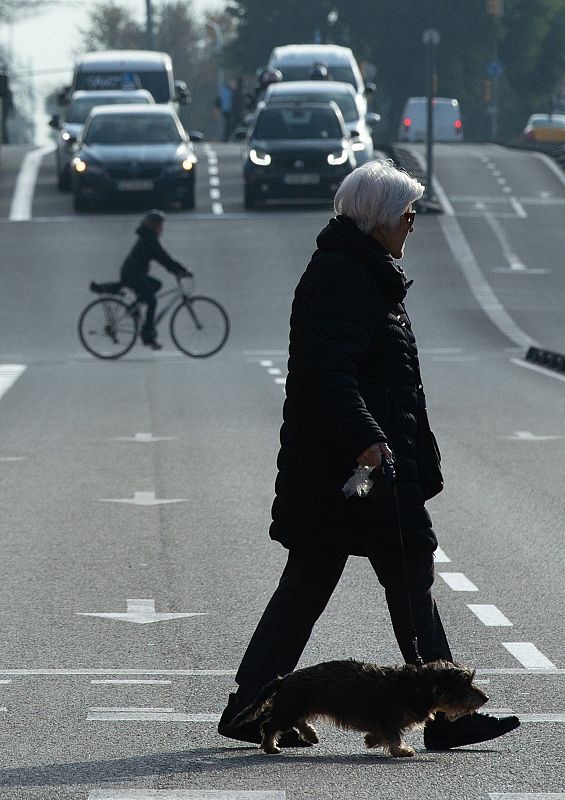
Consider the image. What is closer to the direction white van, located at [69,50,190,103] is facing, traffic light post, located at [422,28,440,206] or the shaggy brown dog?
the shaggy brown dog

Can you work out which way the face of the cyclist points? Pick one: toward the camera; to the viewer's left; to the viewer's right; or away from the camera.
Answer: to the viewer's right

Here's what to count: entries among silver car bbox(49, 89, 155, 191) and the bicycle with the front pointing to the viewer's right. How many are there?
1

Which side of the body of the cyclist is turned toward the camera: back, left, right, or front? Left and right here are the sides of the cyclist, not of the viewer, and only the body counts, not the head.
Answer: right

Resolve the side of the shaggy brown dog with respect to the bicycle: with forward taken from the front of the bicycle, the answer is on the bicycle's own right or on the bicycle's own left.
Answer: on the bicycle's own right

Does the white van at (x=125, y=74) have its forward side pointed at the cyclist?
yes

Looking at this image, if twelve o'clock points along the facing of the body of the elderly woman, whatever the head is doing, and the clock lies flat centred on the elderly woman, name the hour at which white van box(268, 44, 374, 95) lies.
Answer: The white van is roughly at 9 o'clock from the elderly woman.

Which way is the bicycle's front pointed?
to the viewer's right

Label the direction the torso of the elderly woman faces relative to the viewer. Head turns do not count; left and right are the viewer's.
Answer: facing to the right of the viewer
